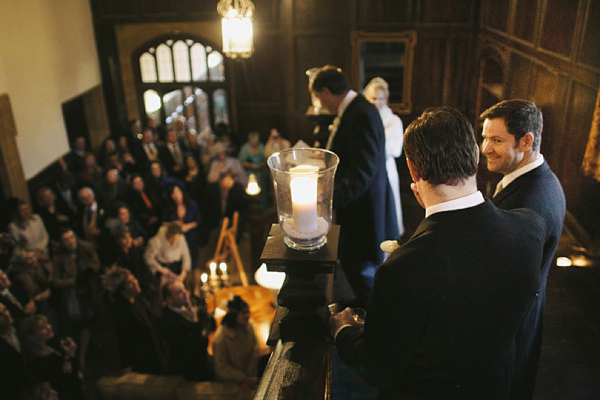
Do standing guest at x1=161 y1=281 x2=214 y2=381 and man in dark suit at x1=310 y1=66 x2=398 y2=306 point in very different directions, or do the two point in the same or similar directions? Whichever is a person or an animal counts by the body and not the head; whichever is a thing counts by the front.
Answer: very different directions

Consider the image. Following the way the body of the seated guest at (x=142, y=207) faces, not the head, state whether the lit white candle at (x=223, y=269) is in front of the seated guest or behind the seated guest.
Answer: in front

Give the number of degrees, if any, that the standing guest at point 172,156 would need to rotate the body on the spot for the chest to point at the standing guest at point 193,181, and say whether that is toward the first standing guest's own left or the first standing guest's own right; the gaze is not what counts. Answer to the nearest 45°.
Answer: approximately 45° to the first standing guest's own right

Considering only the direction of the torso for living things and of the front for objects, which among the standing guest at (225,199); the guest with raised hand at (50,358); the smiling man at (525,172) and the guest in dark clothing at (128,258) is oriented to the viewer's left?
the smiling man

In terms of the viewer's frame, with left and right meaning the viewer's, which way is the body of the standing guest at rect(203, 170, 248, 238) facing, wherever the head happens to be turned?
facing the viewer

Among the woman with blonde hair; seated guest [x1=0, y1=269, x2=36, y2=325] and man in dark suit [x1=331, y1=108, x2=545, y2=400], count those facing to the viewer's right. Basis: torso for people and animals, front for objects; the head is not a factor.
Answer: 1

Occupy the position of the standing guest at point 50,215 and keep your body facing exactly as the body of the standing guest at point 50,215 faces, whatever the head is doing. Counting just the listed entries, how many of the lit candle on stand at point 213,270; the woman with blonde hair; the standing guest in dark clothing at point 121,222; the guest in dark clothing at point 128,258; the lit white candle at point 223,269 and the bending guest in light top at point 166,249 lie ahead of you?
6

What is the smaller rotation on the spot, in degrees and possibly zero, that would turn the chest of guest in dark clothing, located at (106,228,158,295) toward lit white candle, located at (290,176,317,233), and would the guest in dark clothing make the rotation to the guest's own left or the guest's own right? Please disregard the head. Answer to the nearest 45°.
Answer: approximately 45° to the guest's own right

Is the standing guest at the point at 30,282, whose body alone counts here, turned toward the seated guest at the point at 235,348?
yes

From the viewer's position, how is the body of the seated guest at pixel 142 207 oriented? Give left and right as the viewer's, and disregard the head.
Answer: facing the viewer and to the right of the viewer

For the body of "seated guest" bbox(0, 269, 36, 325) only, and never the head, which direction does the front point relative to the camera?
to the viewer's right

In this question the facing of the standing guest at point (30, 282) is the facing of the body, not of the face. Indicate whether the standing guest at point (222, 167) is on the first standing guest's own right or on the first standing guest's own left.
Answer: on the first standing guest's own left
